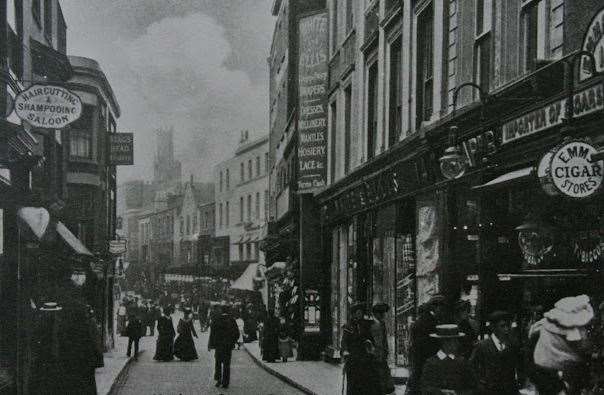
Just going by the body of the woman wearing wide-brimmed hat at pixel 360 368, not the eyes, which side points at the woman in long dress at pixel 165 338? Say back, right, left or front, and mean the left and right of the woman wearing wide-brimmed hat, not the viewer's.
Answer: back

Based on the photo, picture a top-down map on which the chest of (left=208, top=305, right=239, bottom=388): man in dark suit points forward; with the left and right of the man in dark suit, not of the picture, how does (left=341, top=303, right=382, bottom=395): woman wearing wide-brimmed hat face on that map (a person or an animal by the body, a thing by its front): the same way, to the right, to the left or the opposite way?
the opposite way

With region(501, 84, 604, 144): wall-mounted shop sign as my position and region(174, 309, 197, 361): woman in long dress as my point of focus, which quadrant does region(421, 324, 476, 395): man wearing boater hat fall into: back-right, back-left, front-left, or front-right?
back-left
